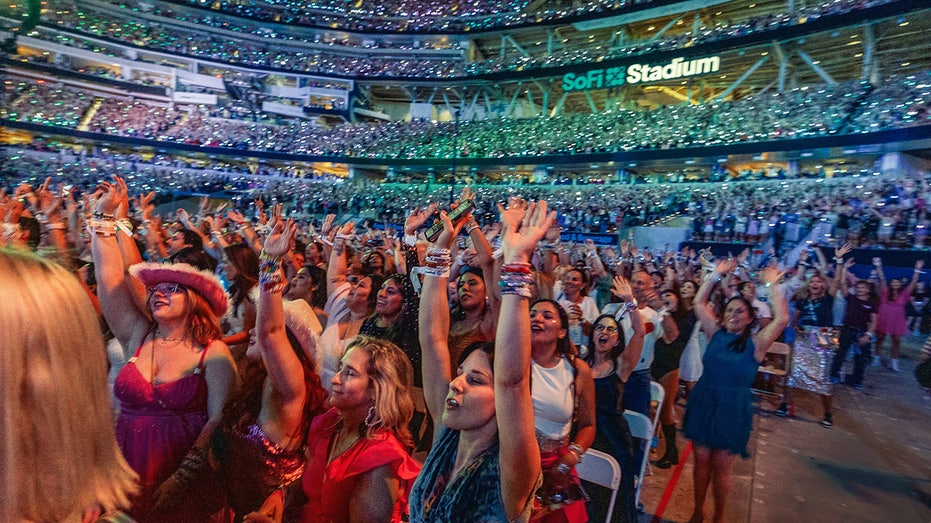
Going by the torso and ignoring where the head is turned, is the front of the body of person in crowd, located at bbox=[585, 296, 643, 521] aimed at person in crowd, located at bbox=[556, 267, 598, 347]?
no

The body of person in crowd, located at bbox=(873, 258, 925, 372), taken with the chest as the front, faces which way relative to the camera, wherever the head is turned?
toward the camera

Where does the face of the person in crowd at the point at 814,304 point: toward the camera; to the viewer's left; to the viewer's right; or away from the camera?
toward the camera

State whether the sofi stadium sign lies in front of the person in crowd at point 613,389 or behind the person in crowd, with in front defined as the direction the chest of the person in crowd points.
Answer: behind

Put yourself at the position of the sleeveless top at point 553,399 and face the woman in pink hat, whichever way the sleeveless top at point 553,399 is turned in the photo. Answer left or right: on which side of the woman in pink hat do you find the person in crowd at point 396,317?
right

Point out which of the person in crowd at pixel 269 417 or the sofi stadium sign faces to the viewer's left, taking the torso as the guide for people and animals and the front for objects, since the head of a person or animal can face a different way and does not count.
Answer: the person in crowd

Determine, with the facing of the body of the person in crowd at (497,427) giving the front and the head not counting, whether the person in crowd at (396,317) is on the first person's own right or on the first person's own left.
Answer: on the first person's own right

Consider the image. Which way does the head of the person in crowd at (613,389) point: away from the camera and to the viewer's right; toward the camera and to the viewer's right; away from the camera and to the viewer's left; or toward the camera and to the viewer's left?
toward the camera and to the viewer's left

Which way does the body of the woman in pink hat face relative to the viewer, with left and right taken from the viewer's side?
facing the viewer and to the left of the viewer

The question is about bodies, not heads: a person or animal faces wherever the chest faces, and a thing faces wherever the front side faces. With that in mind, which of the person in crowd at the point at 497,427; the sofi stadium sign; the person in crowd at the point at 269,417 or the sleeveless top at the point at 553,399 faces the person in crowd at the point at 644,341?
the sofi stadium sign

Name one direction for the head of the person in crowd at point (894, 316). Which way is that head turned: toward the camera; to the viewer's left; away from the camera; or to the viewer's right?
toward the camera

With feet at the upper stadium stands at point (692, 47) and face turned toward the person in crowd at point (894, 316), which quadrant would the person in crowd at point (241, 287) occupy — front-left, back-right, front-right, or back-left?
front-right

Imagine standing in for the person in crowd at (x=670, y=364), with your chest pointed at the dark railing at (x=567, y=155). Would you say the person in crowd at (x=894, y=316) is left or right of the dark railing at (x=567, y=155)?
right

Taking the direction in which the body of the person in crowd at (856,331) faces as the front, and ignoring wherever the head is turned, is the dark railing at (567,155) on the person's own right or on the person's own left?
on the person's own right

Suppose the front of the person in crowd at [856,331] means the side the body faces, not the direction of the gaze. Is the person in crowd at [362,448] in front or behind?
in front

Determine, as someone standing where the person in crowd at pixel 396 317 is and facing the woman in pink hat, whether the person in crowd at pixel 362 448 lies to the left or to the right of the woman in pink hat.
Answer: left

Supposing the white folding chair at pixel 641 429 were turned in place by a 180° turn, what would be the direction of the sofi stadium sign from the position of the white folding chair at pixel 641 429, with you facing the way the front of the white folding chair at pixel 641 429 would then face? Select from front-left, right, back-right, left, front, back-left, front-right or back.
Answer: front-left
